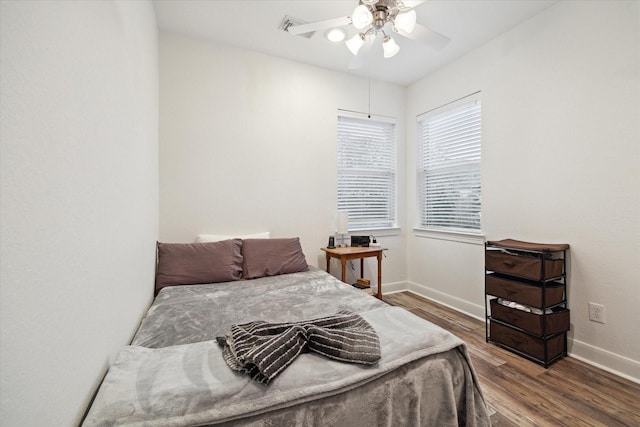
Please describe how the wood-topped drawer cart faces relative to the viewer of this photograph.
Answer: facing the viewer and to the left of the viewer

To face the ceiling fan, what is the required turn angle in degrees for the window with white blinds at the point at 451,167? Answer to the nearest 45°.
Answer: approximately 45° to its left

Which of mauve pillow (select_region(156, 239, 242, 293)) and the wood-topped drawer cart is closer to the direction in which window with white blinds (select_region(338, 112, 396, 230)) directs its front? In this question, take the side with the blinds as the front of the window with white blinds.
the wood-topped drawer cart

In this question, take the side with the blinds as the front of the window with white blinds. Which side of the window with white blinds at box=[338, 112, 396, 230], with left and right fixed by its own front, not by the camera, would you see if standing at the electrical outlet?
front

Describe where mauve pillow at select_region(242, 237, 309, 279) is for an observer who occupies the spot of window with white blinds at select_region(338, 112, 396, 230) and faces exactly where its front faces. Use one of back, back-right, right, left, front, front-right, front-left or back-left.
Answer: right

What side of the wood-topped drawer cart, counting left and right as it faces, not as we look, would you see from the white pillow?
front

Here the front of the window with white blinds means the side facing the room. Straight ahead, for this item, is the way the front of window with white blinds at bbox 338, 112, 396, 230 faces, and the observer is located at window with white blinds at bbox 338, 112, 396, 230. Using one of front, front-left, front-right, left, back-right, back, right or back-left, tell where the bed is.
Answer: front-right

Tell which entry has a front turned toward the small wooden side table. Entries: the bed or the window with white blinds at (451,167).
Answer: the window with white blinds

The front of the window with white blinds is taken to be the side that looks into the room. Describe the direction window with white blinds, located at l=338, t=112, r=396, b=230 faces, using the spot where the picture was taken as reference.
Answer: facing the viewer and to the right of the viewer

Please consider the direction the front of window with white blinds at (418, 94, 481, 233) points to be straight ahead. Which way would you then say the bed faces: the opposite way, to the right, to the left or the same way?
to the left
